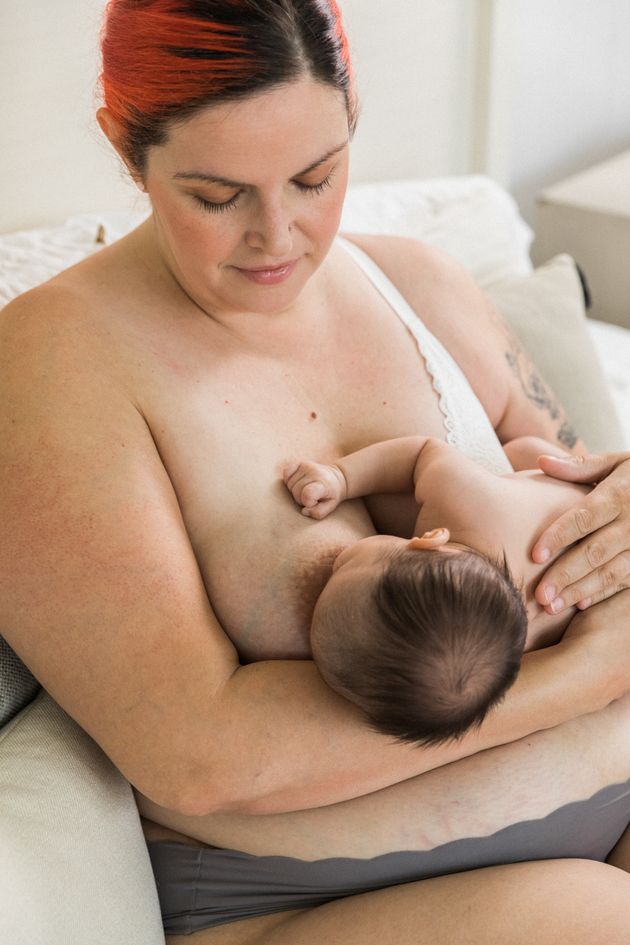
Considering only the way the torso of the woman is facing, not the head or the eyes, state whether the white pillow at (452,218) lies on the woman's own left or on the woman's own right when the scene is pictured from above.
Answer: on the woman's own left

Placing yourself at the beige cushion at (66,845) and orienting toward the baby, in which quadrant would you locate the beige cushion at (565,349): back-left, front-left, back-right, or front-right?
front-left

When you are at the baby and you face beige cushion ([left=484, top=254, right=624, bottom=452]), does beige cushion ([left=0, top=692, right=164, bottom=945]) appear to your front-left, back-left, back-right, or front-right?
back-left

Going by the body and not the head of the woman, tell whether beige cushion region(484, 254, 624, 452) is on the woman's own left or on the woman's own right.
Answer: on the woman's own left

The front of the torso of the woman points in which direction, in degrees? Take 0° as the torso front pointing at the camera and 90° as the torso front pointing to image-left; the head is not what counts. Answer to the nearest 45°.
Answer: approximately 315°

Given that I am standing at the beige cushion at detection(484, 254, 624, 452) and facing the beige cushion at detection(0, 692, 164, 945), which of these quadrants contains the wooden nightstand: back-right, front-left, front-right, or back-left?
back-right

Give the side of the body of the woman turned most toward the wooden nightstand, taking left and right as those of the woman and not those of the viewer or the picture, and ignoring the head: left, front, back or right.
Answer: left
